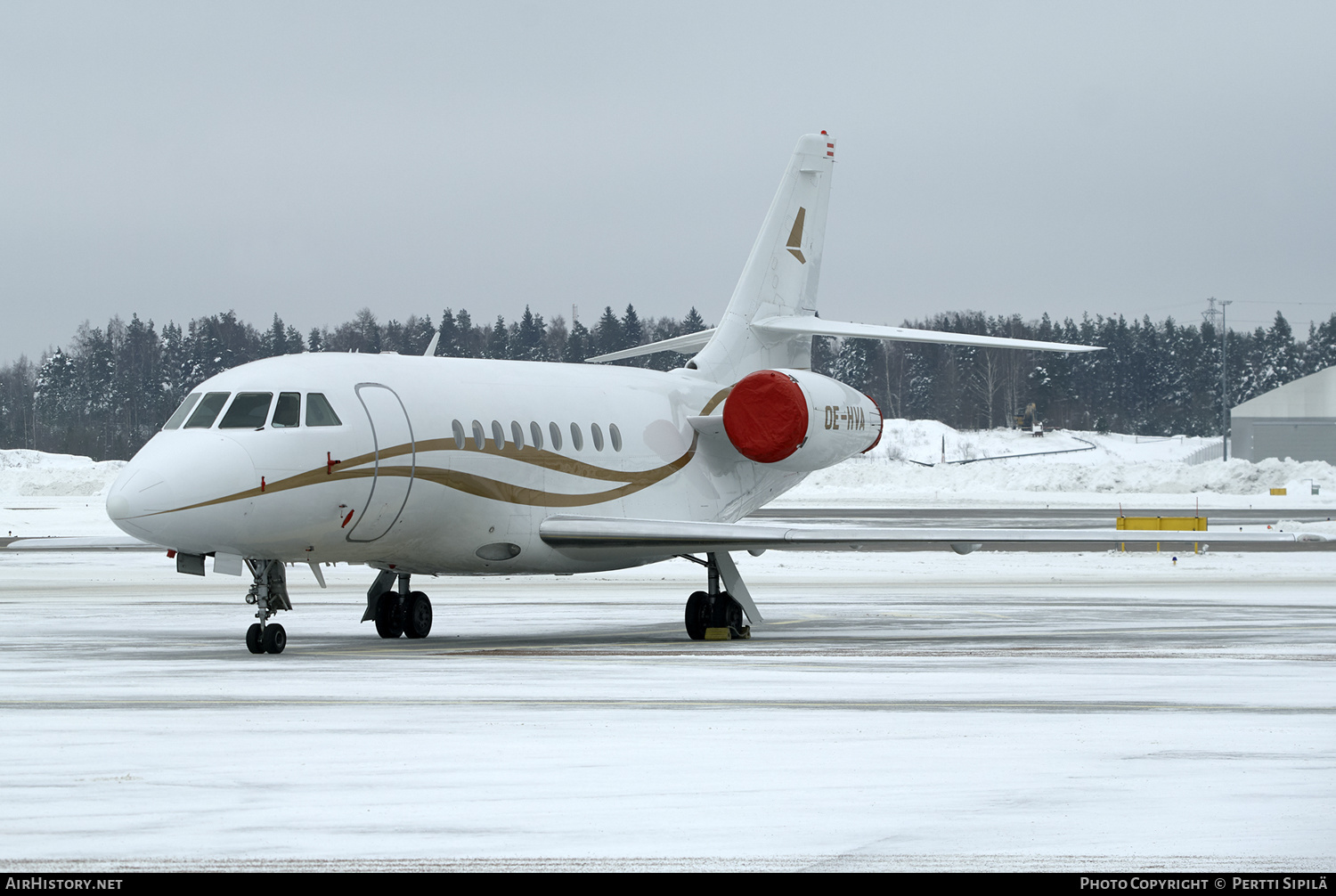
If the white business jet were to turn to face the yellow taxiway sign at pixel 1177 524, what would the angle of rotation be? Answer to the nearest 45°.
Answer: approximately 180°

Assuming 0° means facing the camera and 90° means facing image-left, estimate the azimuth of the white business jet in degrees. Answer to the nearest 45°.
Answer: approximately 45°
